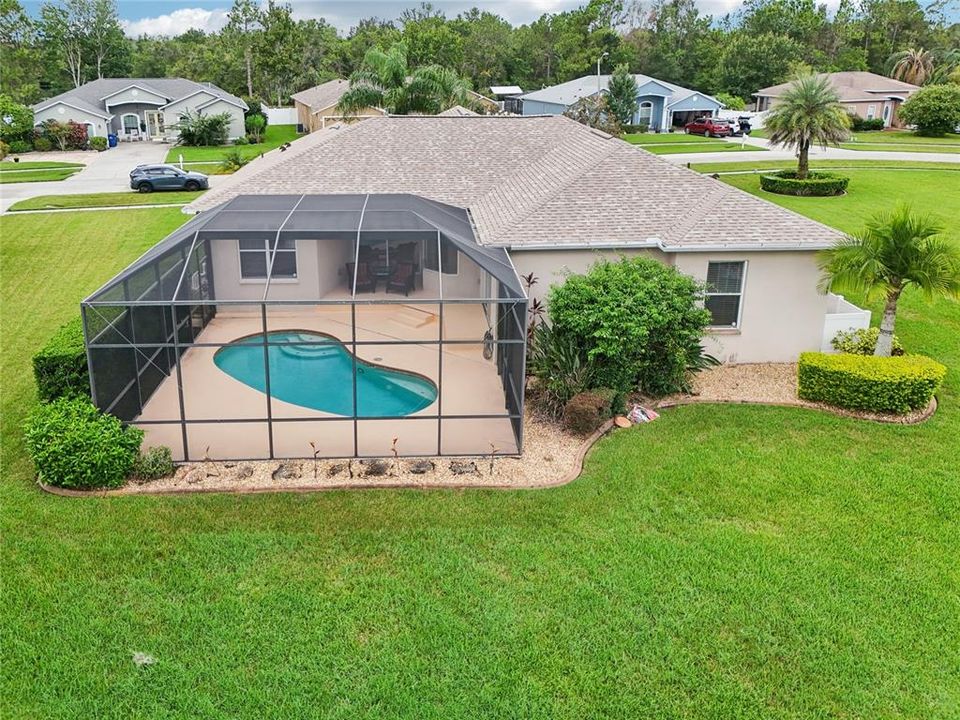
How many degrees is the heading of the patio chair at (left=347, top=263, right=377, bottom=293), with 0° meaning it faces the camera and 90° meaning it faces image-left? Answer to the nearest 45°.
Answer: approximately 315°

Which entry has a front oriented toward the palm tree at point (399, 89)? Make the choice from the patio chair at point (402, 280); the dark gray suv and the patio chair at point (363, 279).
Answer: the dark gray suv

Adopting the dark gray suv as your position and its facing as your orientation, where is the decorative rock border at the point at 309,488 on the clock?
The decorative rock border is roughly at 3 o'clock from the dark gray suv.

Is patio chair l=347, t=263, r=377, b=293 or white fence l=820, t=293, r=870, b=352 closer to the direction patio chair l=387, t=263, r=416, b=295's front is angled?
the patio chair

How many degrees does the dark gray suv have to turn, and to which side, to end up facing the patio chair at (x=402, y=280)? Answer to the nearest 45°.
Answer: approximately 90° to its right

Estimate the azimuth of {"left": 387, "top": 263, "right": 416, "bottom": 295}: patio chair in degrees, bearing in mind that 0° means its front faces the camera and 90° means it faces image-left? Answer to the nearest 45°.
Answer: approximately 45°

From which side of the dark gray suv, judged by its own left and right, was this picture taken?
right

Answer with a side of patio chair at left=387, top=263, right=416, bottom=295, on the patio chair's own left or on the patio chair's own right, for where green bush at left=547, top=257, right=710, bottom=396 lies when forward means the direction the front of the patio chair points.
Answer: on the patio chair's own left

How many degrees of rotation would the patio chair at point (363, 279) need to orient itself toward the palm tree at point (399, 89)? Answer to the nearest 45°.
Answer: approximately 135° to its left

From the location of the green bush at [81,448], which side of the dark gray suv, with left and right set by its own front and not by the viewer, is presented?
right

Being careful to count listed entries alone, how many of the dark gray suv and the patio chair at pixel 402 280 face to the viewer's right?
1

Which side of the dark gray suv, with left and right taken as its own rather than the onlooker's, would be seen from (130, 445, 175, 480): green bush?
right

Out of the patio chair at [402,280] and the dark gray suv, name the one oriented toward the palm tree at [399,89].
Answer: the dark gray suv
